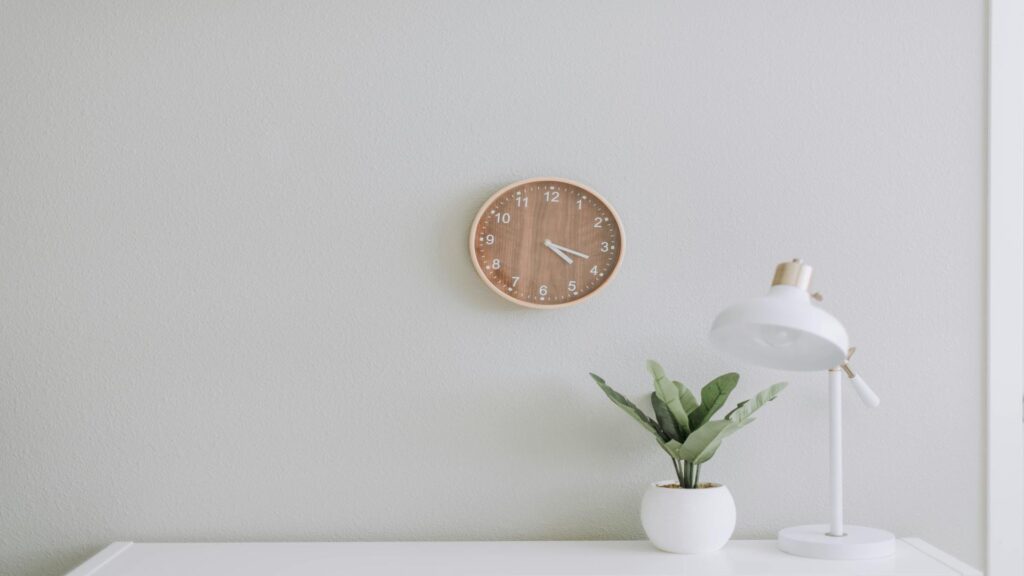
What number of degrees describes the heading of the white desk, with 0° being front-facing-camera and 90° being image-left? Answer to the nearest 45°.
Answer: approximately 0°
